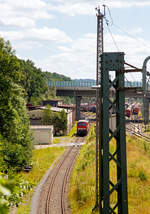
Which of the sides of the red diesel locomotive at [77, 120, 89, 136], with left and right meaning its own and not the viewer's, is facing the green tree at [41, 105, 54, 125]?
right

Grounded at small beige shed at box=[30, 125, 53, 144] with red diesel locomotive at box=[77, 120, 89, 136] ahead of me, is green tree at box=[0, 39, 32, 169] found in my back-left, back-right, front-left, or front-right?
back-right

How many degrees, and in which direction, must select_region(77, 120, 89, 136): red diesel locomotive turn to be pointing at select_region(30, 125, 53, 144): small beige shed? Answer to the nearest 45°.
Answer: approximately 45° to its right

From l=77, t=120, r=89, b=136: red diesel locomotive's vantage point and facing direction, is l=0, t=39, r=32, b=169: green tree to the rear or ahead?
ahead

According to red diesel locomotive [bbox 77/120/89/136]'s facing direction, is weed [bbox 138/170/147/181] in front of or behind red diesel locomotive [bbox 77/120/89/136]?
in front

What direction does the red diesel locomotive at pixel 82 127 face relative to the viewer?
toward the camera

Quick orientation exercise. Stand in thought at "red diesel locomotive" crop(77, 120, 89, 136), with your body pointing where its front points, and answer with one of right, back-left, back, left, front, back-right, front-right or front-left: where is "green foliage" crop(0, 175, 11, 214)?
front

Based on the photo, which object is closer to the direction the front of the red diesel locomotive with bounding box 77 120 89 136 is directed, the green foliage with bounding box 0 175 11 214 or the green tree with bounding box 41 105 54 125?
the green foliage
